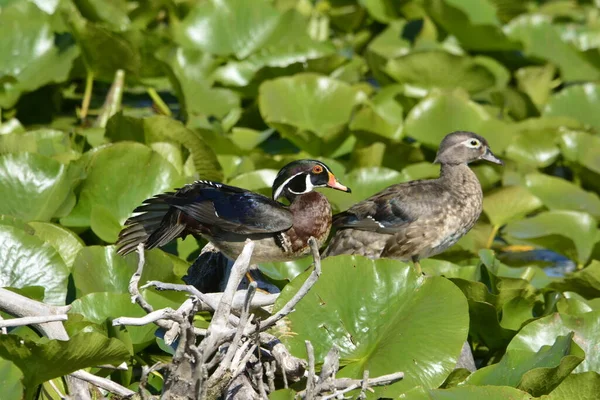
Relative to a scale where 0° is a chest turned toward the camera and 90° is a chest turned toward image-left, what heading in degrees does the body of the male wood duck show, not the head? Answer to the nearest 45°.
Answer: approximately 270°

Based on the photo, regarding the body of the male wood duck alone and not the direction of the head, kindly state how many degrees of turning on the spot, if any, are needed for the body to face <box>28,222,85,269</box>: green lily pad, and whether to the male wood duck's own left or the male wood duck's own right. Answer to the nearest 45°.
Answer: approximately 180°

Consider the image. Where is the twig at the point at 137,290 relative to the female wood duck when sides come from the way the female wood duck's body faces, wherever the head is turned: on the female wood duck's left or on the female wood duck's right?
on the female wood duck's right

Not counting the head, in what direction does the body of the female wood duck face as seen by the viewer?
to the viewer's right

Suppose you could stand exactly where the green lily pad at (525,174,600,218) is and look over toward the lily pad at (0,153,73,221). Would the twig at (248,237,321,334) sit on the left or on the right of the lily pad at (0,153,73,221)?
left

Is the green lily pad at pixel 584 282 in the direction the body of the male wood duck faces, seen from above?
yes

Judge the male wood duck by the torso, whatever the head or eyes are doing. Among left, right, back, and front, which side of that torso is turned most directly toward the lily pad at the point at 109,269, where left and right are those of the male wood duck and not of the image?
back

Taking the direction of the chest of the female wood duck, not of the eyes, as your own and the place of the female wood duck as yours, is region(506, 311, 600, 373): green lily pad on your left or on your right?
on your right

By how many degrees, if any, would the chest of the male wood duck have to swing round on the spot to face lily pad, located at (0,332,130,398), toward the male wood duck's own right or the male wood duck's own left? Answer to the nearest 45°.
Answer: approximately 135° to the male wood duck's own right

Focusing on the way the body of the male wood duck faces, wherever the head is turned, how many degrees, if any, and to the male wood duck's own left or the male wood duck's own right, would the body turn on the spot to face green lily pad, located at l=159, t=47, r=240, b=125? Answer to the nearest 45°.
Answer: approximately 90° to the male wood duck's own left

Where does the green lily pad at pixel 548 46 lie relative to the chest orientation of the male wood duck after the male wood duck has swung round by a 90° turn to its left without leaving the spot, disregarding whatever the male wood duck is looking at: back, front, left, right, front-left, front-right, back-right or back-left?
front-right

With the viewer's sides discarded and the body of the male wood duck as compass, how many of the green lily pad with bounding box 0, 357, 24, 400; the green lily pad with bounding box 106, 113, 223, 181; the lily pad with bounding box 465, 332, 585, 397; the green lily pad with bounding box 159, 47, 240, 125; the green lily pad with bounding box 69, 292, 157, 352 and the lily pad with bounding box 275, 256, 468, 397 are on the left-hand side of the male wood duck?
2

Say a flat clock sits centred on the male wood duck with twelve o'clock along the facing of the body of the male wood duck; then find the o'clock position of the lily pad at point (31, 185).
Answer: The lily pad is roughly at 7 o'clock from the male wood duck.

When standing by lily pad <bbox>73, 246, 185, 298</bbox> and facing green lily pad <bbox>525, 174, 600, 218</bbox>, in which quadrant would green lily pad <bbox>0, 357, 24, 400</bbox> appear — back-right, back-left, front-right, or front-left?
back-right

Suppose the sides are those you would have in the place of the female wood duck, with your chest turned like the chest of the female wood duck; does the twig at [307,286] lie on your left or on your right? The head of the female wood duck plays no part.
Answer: on your right

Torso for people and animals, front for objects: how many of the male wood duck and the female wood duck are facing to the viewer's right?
2
